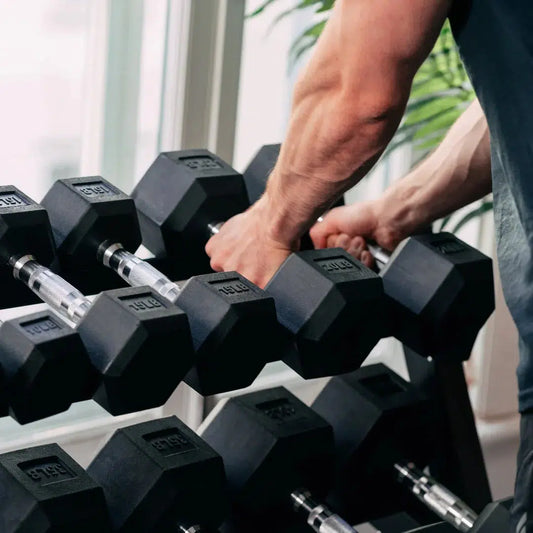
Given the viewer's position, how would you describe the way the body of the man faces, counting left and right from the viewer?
facing away from the viewer and to the left of the viewer
